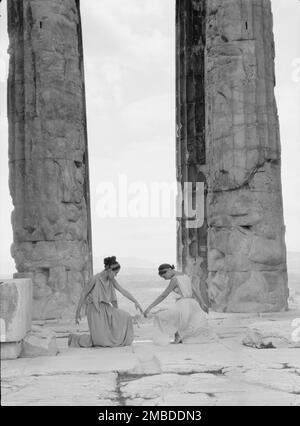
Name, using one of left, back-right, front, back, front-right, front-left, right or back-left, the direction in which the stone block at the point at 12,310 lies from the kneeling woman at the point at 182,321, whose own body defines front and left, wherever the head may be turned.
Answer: front-left

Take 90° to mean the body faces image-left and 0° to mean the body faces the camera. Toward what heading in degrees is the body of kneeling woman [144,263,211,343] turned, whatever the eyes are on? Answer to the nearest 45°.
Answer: approximately 90°

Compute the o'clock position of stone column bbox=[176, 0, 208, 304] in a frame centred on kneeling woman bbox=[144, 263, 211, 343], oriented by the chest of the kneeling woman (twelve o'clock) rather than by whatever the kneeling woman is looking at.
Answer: The stone column is roughly at 3 o'clock from the kneeling woman.

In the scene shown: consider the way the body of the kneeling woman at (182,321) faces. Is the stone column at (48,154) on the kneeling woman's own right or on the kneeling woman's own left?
on the kneeling woman's own right

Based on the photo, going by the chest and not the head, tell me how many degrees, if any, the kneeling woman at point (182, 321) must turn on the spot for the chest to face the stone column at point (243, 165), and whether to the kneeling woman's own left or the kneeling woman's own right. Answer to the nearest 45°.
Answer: approximately 90° to the kneeling woman's own right

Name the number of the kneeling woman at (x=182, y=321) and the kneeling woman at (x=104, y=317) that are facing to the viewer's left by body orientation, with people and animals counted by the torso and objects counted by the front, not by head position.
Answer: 1

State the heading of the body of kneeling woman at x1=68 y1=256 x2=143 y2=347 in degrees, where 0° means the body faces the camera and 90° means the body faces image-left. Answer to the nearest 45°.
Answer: approximately 315°

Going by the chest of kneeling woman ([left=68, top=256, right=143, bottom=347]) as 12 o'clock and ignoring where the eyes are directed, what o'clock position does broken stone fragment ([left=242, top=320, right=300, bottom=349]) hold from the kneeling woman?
The broken stone fragment is roughly at 11 o'clock from the kneeling woman.

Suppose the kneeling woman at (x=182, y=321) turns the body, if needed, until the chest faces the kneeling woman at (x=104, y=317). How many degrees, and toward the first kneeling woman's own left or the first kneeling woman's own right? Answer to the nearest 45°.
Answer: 0° — they already face them

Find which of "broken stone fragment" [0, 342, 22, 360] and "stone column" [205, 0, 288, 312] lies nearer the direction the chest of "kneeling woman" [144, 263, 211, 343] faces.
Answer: the broken stone fragment
